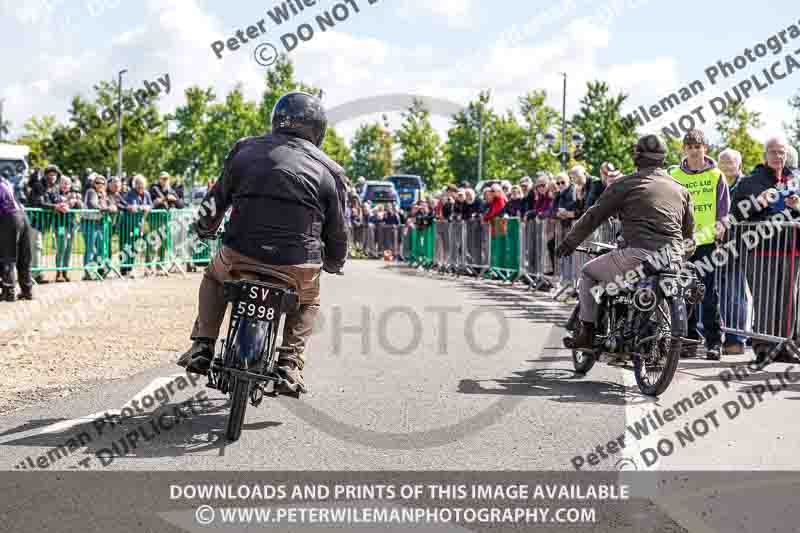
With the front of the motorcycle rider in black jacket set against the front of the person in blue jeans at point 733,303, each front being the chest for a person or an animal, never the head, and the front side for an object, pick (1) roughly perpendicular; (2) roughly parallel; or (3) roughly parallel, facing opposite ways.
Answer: roughly perpendicular

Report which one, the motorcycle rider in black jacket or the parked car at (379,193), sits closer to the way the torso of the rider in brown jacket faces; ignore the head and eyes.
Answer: the parked car

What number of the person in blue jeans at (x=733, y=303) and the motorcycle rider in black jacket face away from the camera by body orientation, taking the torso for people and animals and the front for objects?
1

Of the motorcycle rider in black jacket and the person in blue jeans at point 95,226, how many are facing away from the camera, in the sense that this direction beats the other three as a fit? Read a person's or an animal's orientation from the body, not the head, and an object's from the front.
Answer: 1

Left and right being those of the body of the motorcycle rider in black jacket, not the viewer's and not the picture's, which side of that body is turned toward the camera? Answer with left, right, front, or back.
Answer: back

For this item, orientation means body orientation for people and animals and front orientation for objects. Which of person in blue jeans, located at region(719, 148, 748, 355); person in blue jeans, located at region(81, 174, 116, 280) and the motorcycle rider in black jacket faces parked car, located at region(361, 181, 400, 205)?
the motorcycle rider in black jacket

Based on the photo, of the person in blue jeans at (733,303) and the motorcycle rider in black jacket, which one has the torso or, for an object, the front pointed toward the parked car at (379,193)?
the motorcycle rider in black jacket

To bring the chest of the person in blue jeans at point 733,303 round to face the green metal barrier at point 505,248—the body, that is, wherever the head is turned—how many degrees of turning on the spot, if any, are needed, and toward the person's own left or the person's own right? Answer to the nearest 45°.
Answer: approximately 90° to the person's own right

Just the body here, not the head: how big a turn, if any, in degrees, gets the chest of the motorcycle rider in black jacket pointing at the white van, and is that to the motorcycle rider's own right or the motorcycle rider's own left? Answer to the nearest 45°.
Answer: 0° — they already face it
